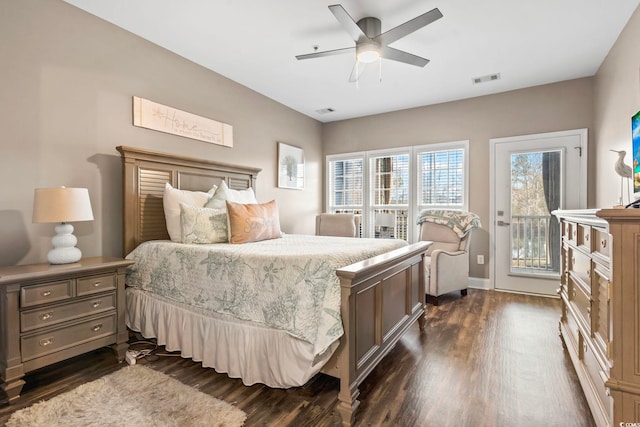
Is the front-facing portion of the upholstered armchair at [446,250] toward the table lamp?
yes

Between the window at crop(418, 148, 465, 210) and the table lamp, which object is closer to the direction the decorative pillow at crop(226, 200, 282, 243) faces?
the window

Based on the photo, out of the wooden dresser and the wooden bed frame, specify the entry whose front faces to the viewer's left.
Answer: the wooden dresser

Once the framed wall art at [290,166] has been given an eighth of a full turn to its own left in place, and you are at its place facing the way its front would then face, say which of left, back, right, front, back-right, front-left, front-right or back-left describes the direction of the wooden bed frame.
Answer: right

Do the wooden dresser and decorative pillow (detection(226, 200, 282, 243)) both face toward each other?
yes

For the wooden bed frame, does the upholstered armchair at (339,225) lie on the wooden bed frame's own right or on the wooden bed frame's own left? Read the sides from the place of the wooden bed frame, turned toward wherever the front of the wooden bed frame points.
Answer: on the wooden bed frame's own left

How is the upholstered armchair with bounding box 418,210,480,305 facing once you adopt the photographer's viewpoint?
facing the viewer and to the left of the viewer

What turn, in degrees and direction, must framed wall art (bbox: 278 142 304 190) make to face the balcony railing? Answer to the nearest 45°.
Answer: approximately 45° to its left

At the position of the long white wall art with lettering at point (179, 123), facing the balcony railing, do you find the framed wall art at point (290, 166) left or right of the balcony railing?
left

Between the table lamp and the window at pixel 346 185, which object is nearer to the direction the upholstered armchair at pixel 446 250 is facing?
the table lamp

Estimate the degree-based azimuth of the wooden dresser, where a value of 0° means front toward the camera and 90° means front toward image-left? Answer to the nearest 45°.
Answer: approximately 90°

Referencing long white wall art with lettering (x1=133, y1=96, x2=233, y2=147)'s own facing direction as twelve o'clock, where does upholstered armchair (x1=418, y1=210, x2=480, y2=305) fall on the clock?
The upholstered armchair is roughly at 11 o'clock from the long white wall art with lettering.

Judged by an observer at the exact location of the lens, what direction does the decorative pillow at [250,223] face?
facing the viewer and to the right of the viewer
